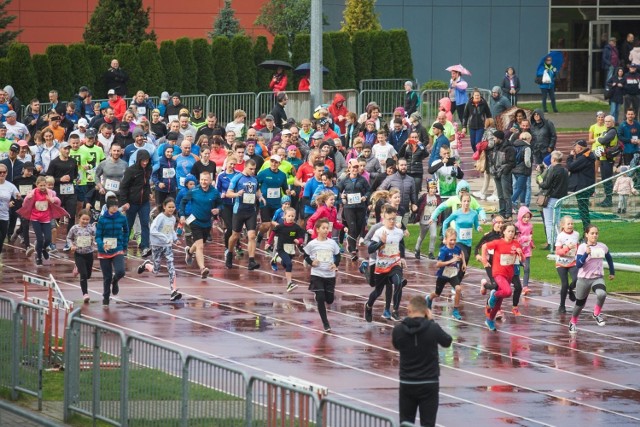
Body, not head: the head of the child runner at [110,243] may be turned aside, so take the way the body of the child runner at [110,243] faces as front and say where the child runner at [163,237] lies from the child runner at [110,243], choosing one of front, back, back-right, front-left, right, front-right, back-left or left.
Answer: back-left

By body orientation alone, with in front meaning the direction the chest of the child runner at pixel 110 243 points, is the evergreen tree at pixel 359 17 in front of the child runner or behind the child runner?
behind

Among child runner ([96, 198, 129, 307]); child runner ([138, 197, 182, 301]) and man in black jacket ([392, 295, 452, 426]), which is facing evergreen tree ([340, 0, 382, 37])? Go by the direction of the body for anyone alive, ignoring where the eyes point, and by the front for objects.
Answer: the man in black jacket

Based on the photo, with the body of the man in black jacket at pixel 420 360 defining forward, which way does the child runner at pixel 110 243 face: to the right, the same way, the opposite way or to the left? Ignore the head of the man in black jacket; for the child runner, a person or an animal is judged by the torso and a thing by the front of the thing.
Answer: the opposite way

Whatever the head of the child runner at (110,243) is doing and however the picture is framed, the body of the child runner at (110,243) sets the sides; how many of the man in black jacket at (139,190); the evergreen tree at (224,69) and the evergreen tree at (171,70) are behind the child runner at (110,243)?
3

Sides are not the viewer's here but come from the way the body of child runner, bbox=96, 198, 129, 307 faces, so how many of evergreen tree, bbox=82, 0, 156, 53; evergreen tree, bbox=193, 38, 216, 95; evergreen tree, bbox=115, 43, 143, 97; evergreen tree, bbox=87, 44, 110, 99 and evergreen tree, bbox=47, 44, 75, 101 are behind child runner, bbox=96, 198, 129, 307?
5

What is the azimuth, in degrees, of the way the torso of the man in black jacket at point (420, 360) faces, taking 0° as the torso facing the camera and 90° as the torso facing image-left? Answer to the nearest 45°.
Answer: approximately 180°

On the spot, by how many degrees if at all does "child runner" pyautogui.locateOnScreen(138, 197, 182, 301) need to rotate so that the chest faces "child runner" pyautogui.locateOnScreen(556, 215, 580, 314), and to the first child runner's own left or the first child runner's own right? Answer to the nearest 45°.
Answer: approximately 45° to the first child runner's own left

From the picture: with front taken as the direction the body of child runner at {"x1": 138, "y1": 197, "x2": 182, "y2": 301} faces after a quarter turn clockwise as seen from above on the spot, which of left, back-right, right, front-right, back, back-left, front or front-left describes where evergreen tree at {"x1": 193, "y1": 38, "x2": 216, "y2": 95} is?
back-right

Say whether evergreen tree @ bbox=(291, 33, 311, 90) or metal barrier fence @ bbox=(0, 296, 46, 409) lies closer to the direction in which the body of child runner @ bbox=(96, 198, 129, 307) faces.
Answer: the metal barrier fence

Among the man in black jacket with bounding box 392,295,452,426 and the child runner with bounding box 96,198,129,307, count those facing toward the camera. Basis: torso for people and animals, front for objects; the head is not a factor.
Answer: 1

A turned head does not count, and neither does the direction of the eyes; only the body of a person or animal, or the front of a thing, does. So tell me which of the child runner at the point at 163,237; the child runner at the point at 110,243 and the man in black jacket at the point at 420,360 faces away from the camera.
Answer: the man in black jacket

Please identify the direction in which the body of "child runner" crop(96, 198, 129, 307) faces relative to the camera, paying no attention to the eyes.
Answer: toward the camera

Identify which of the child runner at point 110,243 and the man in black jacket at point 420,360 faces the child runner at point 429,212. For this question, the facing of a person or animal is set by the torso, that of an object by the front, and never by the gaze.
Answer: the man in black jacket

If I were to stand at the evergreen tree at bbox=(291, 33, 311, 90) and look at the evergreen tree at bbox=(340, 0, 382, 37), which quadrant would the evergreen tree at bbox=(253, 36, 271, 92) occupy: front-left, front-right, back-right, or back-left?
back-left

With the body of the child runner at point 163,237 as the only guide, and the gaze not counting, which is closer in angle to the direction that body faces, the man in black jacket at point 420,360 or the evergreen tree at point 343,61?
the man in black jacket
